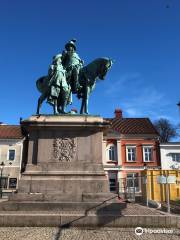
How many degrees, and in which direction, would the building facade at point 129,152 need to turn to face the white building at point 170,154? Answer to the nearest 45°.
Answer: approximately 90° to its left

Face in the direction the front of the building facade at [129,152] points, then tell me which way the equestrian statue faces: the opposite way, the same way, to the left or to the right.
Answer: to the left

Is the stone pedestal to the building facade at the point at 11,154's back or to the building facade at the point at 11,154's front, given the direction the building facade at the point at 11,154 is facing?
to the front

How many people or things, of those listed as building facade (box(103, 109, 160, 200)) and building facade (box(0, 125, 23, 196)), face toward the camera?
2

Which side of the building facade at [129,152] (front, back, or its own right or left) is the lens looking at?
front

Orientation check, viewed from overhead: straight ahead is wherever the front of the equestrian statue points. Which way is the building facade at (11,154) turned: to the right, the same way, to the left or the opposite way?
to the right

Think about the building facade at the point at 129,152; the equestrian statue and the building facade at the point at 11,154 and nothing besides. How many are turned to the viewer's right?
1

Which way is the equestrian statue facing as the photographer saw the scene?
facing to the right of the viewer

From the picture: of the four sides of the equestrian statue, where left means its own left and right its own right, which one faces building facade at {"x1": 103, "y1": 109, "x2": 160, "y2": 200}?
left

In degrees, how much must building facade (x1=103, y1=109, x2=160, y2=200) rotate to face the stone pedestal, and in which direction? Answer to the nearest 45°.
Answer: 0° — it already faces it

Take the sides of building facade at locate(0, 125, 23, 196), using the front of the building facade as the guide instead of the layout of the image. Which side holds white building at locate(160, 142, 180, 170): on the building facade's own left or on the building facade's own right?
on the building facade's own left

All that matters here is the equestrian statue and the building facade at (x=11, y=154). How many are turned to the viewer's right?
1

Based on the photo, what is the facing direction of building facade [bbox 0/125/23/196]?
toward the camera
